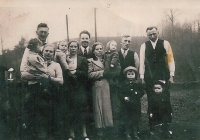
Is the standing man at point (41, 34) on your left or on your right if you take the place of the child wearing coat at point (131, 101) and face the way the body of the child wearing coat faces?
on your right

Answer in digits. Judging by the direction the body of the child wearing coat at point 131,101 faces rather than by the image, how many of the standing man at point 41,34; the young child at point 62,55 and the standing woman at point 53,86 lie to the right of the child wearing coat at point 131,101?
3

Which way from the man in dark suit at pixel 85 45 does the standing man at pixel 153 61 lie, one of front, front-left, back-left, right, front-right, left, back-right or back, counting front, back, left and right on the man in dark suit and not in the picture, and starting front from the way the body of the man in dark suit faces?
left

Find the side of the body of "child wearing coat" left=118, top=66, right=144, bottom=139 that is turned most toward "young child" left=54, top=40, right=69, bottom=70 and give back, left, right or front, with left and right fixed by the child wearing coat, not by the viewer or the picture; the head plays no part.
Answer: right

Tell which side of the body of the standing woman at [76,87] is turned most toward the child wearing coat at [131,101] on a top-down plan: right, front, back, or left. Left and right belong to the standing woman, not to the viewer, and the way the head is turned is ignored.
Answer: left

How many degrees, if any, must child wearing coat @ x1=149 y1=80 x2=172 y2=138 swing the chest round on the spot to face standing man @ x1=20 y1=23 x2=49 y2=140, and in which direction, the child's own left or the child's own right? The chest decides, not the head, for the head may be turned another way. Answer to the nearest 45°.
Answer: approximately 45° to the child's own right

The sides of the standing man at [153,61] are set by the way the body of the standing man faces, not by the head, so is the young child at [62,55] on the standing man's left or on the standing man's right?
on the standing man's right

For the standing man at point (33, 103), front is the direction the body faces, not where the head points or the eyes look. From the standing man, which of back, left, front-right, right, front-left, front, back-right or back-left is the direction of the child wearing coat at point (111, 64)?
front-left

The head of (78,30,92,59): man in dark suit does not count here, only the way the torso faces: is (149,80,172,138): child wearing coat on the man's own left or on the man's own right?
on the man's own left

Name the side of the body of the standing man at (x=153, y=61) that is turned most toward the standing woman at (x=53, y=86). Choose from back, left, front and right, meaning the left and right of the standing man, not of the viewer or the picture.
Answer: right

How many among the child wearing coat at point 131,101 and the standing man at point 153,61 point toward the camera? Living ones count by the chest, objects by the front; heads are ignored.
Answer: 2

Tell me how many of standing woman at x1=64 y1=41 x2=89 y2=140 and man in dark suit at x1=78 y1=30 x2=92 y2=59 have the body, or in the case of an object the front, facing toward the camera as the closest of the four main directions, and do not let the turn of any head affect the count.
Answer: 2

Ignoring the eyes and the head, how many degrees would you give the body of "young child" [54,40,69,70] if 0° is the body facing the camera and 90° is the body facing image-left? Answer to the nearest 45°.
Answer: approximately 315°

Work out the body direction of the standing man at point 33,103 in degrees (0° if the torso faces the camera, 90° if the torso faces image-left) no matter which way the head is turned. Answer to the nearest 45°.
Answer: approximately 315°
